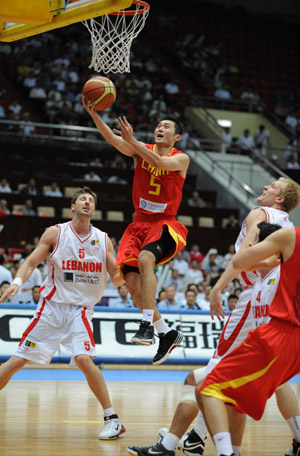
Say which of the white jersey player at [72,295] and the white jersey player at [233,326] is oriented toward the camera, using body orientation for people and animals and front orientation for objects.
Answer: the white jersey player at [72,295]

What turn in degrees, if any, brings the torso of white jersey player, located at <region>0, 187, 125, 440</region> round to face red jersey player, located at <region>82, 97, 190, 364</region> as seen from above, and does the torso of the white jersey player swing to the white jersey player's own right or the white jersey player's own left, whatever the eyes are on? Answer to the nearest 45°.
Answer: approximately 90° to the white jersey player's own left

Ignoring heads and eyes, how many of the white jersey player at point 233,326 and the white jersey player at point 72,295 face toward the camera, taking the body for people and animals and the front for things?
1

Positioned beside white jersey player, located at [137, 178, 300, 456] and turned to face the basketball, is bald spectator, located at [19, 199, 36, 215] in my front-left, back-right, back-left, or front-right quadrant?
front-right

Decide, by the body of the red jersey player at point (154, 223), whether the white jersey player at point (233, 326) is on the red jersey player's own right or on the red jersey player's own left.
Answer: on the red jersey player's own left

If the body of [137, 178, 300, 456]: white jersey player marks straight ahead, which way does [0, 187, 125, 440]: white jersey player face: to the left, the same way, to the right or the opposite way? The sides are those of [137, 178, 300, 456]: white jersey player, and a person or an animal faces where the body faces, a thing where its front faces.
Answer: to the left

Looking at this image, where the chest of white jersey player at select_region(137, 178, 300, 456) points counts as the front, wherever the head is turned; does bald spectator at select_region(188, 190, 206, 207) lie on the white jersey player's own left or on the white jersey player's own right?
on the white jersey player's own right

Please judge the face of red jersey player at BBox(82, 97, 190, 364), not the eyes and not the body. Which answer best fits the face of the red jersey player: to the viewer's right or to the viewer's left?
to the viewer's left

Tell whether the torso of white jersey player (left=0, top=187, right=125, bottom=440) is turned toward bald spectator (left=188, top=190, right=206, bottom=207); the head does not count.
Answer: no

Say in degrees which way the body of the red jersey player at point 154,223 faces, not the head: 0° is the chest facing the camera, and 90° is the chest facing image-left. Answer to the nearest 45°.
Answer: approximately 45°

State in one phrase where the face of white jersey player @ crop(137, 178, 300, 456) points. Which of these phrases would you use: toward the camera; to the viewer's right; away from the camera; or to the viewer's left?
to the viewer's left

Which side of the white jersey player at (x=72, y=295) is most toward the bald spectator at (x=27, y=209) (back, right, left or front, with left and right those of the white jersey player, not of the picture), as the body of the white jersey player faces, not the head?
back

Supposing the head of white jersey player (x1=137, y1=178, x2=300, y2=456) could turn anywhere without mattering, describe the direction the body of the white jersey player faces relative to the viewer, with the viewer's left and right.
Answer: facing to the left of the viewer

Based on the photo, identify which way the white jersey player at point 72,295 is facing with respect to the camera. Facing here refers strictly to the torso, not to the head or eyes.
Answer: toward the camera
